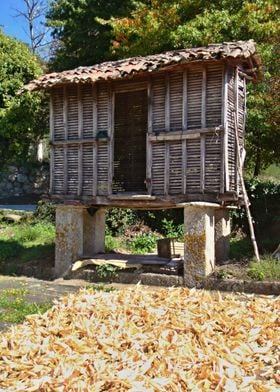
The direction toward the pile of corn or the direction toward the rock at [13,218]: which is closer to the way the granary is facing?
the pile of corn

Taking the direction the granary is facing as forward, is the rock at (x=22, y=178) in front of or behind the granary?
behind

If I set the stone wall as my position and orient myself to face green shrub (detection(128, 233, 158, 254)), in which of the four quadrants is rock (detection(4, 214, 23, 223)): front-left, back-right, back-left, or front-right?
front-right

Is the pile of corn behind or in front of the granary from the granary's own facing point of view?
in front

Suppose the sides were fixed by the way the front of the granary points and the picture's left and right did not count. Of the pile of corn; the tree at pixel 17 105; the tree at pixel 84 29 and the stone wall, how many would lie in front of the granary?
1

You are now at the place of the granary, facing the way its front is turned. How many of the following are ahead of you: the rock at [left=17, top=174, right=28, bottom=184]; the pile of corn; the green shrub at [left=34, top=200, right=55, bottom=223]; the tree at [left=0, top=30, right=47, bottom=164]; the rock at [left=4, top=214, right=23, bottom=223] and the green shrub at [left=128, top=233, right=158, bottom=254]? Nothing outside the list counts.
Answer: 1

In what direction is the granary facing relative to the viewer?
toward the camera

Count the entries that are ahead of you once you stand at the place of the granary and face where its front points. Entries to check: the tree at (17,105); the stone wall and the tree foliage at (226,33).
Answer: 0

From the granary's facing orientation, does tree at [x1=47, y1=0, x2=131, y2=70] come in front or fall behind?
behind

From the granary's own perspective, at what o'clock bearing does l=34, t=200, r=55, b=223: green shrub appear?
The green shrub is roughly at 5 o'clock from the granary.

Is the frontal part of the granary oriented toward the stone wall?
no
